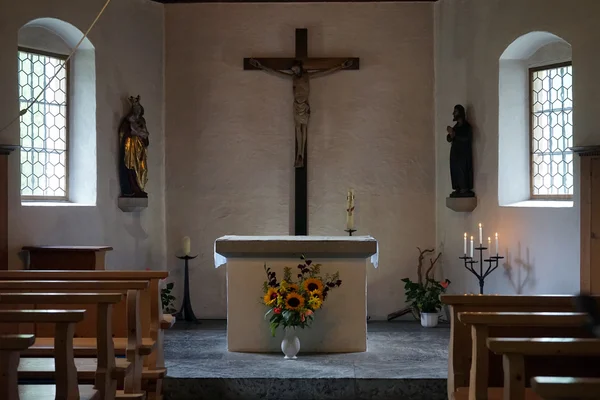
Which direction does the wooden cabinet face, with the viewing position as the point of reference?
facing the viewer

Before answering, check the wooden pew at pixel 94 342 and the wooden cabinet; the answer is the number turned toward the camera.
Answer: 1

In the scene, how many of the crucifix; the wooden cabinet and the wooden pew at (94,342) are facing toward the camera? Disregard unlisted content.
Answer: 2

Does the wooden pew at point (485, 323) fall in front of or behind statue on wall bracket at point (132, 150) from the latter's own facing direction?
in front

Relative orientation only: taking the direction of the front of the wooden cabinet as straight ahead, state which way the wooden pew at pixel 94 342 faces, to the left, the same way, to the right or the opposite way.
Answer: the opposite way

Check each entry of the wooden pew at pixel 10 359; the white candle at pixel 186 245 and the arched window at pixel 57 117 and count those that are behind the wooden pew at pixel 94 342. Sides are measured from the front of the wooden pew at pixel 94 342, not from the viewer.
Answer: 1

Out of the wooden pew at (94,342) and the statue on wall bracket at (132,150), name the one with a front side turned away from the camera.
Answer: the wooden pew

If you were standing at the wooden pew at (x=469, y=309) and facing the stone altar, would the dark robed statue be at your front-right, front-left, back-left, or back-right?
front-right

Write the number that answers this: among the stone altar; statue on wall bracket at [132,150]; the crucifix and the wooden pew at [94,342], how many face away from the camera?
1

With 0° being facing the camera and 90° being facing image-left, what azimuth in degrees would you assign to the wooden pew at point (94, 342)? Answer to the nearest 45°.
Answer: approximately 180°

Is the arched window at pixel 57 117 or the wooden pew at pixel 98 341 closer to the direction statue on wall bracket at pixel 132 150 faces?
the wooden pew

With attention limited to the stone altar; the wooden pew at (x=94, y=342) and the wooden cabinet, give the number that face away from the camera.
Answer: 1

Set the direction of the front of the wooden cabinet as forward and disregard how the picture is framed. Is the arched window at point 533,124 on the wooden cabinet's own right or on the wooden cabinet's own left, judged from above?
on the wooden cabinet's own left

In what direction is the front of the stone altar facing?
toward the camera
